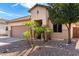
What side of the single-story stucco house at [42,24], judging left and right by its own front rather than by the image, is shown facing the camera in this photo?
front
